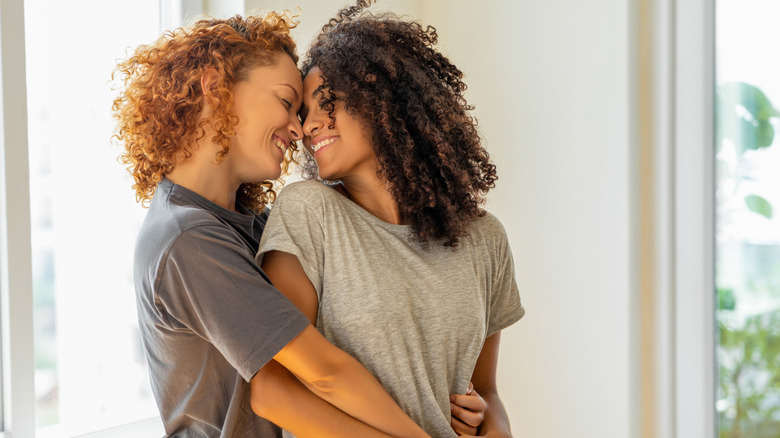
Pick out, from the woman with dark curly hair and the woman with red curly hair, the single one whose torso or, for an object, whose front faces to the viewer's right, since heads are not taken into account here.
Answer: the woman with red curly hair

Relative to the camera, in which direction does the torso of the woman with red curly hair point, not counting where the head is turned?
to the viewer's right

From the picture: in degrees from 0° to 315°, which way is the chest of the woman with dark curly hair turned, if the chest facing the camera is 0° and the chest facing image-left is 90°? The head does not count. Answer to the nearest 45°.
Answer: approximately 45°

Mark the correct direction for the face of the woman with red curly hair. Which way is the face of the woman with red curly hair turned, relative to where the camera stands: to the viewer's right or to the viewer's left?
to the viewer's right

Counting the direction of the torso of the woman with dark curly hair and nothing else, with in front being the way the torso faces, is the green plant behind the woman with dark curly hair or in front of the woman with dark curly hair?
behind

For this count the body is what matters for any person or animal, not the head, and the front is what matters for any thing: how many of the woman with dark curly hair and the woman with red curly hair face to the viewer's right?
1
